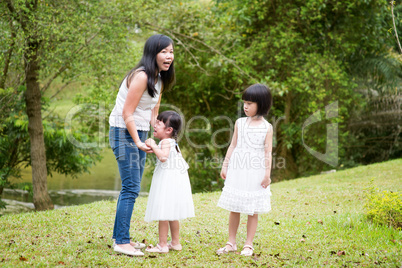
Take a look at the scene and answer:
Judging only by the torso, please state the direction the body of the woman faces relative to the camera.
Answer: to the viewer's right

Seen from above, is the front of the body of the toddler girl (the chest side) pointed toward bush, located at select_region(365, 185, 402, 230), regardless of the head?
no

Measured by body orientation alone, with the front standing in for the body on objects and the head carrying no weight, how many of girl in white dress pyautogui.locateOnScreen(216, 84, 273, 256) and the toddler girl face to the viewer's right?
0

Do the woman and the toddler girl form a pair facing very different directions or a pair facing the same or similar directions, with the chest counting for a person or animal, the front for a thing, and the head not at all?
very different directions

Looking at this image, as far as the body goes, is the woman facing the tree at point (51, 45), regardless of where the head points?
no

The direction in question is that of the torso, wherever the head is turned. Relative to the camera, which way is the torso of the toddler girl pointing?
to the viewer's left

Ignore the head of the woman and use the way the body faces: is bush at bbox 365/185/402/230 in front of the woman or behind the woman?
in front

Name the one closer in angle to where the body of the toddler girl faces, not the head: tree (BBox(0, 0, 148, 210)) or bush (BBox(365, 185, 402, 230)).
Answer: the tree

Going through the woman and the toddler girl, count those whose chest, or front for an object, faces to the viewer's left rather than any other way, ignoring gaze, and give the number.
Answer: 1

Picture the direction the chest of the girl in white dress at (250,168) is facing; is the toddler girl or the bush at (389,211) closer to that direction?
the toddler girl

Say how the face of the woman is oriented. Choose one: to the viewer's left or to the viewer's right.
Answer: to the viewer's right

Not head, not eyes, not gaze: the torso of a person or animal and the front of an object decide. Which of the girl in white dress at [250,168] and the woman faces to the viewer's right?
the woman

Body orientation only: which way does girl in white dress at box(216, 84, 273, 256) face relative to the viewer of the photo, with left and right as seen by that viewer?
facing the viewer and to the left of the viewer

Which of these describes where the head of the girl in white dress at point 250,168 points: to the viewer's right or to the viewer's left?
to the viewer's left

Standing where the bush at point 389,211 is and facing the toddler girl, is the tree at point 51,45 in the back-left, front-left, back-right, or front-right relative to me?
front-right
